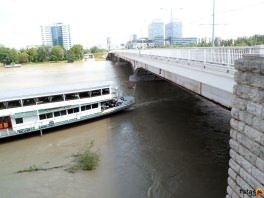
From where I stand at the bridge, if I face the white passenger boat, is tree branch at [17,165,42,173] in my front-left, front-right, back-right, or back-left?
front-left

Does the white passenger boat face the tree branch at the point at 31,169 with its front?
no

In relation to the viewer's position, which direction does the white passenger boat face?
facing away from the viewer and to the right of the viewer
